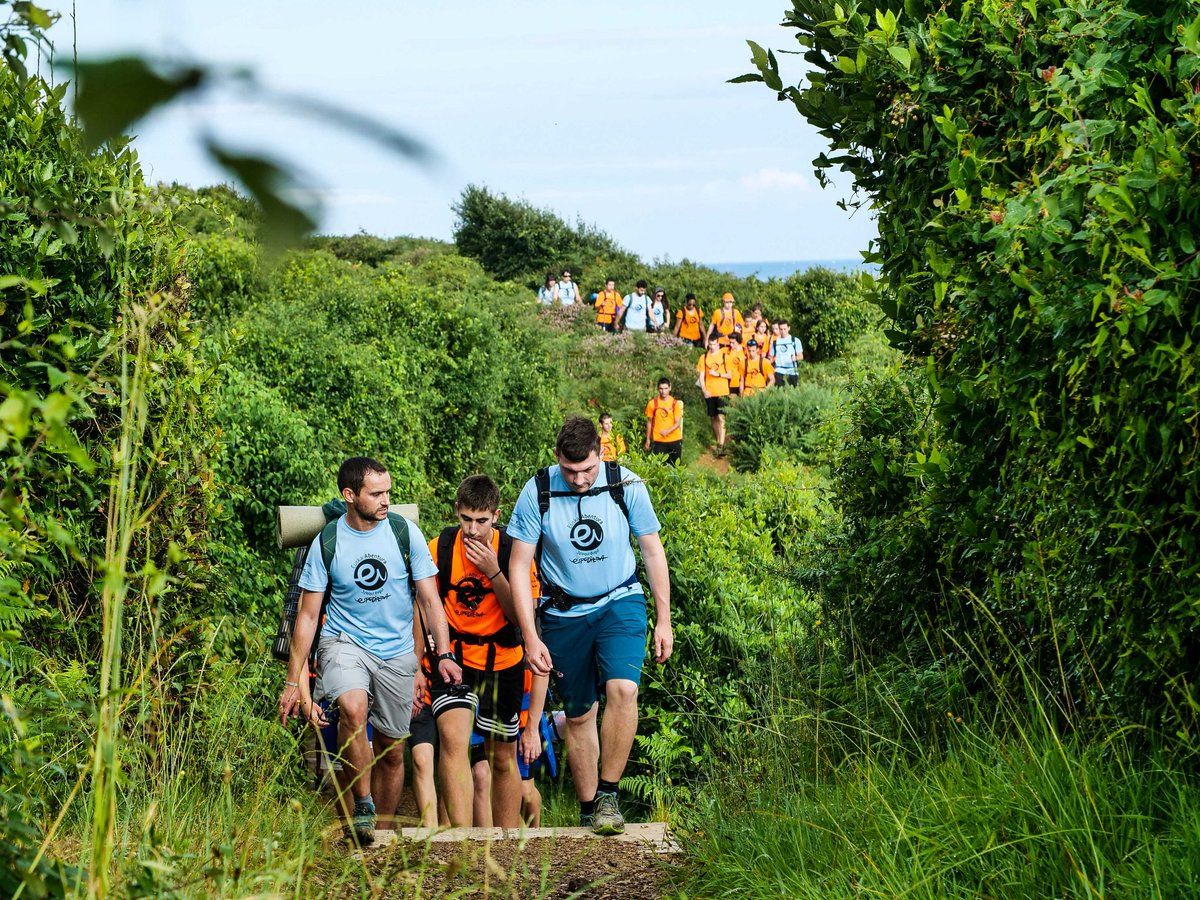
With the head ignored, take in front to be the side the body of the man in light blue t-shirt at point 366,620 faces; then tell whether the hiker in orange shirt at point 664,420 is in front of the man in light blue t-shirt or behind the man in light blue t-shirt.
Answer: behind

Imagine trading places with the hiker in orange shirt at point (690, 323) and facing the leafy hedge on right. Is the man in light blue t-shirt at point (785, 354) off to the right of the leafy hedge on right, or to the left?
left

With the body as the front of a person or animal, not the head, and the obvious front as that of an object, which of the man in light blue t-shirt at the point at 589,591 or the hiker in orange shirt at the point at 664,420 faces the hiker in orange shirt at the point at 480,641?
the hiker in orange shirt at the point at 664,420

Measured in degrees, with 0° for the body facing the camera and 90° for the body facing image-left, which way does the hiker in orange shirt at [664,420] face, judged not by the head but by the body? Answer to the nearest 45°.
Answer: approximately 0°

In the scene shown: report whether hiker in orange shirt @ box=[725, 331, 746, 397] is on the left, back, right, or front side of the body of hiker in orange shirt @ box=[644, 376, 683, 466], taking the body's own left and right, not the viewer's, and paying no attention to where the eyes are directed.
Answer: back

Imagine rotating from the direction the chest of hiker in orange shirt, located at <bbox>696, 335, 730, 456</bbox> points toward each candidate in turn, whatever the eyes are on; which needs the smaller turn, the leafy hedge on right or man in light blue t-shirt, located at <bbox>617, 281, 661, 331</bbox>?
the leafy hedge on right

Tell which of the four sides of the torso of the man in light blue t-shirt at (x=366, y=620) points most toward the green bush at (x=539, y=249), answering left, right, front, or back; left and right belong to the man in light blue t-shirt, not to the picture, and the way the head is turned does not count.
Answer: back

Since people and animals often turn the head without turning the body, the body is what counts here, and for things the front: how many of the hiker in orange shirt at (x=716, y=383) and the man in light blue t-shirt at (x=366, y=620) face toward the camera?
2
